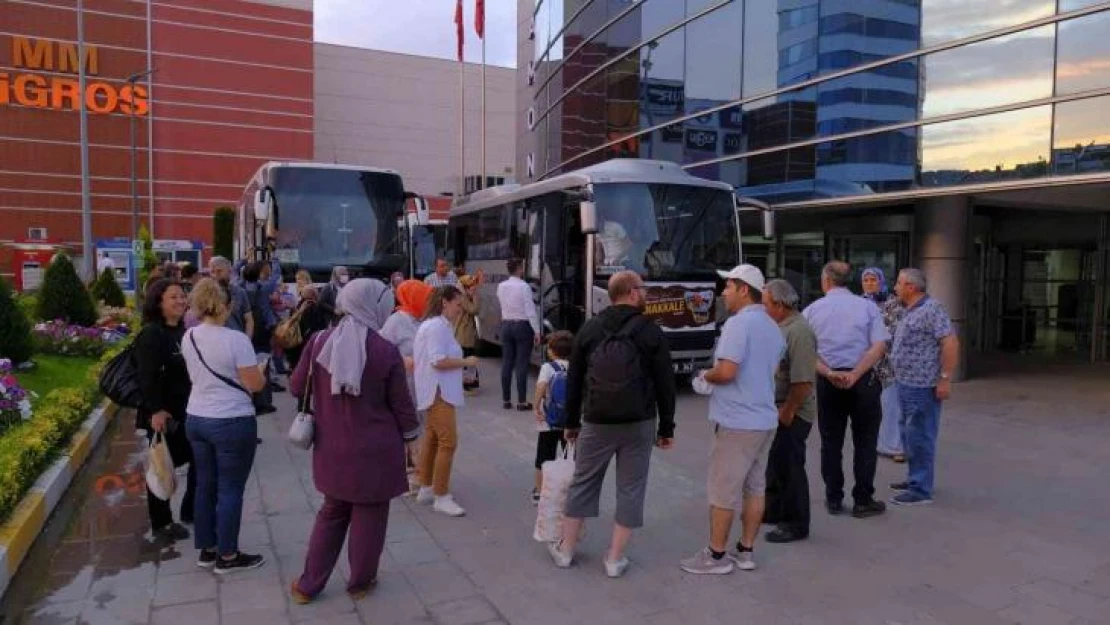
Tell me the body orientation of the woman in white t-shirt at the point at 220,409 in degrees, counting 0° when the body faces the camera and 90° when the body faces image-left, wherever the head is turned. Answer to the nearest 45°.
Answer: approximately 225°

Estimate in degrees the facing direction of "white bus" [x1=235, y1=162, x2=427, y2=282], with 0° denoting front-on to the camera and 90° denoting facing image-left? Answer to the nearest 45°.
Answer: approximately 0°

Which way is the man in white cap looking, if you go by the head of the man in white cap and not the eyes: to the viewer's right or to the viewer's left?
to the viewer's left

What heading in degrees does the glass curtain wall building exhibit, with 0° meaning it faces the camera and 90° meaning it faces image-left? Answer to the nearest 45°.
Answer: approximately 45°

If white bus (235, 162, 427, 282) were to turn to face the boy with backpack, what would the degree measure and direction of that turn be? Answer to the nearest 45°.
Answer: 0° — it already faces them

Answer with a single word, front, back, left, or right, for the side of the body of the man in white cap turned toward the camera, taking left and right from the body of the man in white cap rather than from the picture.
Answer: left

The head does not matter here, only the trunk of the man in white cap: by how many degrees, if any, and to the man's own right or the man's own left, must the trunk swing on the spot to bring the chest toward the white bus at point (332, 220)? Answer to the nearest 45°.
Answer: approximately 45° to the man's own right

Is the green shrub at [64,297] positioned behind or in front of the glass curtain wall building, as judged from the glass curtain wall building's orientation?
in front

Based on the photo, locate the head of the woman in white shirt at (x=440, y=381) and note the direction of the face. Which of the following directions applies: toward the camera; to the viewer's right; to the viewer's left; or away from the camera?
to the viewer's right

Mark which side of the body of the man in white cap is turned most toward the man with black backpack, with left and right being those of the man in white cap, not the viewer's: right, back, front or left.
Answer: front

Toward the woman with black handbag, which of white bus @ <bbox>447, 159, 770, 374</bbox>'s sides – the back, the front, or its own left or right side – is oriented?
right

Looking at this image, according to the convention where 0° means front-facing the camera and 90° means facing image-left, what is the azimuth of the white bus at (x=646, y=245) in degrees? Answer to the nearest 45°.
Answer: approximately 315°
